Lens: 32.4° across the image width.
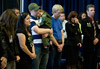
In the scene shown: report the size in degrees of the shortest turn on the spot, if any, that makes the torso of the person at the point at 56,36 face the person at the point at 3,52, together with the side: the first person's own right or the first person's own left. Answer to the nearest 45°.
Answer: approximately 90° to the first person's own right

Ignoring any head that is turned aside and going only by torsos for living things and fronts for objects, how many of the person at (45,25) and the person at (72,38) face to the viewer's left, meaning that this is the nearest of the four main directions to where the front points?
1

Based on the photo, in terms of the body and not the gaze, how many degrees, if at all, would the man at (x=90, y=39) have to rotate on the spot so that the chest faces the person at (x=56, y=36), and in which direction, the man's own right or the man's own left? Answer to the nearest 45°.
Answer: approximately 90° to the man's own right

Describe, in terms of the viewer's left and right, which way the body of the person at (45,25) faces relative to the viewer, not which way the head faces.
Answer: facing to the left of the viewer

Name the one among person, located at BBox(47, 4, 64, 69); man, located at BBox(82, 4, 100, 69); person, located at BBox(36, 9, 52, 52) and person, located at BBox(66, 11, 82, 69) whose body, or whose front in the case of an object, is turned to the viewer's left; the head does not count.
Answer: person, located at BBox(36, 9, 52, 52)

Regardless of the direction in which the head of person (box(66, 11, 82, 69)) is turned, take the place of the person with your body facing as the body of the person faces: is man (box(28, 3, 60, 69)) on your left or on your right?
on your right

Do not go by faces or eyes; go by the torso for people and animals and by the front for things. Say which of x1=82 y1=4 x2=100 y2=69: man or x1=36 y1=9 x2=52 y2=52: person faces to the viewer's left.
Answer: the person

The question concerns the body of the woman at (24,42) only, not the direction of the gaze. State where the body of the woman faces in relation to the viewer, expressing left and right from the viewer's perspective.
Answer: facing to the right of the viewer
